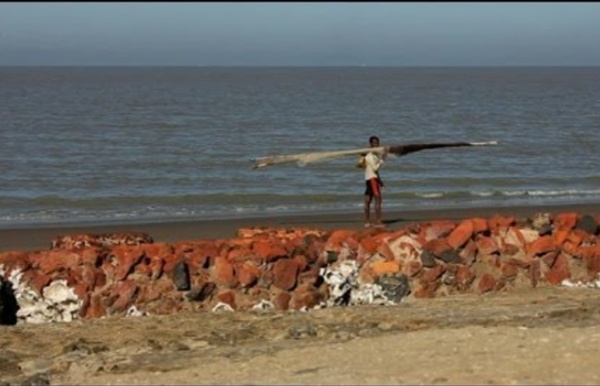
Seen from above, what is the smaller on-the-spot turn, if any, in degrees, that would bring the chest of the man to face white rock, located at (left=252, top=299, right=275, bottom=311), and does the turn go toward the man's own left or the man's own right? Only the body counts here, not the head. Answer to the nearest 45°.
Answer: approximately 90° to the man's own right
